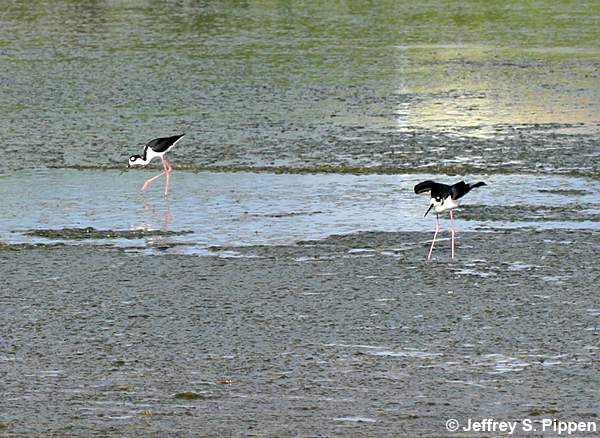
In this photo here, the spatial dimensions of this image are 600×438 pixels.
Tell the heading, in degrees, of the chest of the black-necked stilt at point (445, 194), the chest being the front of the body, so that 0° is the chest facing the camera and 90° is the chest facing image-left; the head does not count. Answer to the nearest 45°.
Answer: approximately 45°

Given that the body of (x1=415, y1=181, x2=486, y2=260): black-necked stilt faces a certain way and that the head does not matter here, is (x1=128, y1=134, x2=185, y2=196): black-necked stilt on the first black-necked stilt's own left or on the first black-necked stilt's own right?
on the first black-necked stilt's own right

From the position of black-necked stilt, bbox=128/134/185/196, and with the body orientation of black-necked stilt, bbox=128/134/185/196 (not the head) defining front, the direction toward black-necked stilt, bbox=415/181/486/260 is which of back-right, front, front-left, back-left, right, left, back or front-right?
back-left

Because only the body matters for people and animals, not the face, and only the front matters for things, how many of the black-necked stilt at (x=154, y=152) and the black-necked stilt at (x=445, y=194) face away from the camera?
0

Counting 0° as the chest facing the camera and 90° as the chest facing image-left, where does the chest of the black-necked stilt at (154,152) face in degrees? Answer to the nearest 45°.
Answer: approximately 90°
